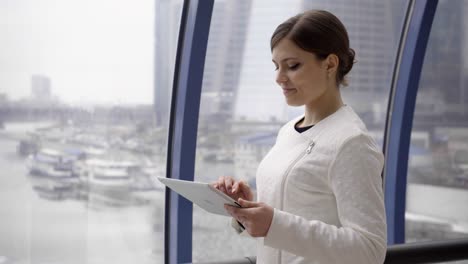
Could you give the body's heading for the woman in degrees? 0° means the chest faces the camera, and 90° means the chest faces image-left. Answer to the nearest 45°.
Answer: approximately 45°

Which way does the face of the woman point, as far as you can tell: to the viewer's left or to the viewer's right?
to the viewer's left

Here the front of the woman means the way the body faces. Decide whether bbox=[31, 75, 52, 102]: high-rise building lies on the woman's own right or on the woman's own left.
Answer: on the woman's own right

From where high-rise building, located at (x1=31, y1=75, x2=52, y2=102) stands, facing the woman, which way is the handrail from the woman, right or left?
left
